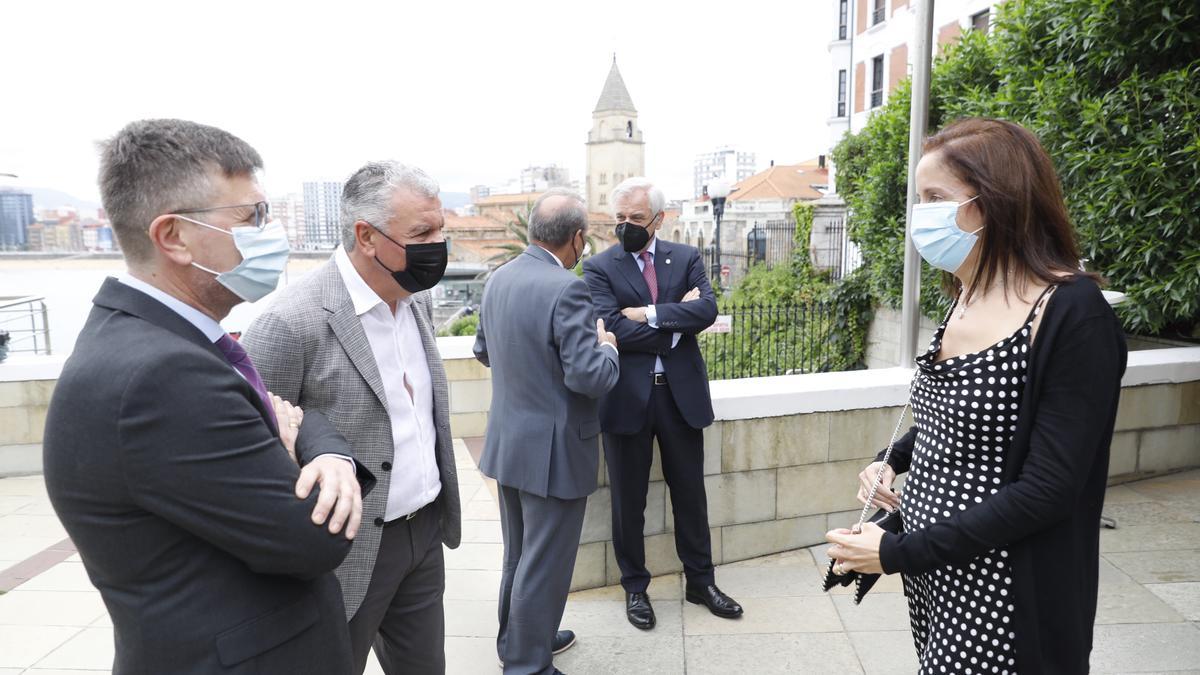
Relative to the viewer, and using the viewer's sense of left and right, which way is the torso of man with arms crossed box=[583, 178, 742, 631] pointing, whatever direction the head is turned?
facing the viewer

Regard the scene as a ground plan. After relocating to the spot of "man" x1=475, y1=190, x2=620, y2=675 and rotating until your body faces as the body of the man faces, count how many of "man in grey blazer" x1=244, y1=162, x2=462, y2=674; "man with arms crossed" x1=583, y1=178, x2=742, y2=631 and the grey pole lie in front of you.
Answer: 2

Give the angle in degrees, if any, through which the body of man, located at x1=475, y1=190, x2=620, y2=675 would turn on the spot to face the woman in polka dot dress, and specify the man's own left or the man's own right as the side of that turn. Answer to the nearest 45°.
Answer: approximately 90° to the man's own right

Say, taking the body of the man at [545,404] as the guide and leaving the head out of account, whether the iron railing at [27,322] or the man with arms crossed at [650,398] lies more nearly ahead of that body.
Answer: the man with arms crossed

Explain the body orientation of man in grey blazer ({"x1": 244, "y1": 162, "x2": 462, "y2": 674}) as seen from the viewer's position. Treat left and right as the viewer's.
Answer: facing the viewer and to the right of the viewer

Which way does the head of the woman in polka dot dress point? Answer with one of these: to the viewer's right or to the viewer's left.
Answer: to the viewer's left

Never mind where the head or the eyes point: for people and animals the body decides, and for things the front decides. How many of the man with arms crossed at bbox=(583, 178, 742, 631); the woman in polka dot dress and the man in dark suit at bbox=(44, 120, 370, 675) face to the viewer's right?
1

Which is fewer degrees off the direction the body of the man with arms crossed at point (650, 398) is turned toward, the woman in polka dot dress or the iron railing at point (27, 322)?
the woman in polka dot dress

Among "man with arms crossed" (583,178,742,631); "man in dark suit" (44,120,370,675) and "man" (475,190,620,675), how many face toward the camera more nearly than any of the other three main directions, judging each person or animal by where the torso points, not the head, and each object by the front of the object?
1

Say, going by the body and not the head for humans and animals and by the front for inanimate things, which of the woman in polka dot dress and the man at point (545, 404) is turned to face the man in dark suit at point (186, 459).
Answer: the woman in polka dot dress

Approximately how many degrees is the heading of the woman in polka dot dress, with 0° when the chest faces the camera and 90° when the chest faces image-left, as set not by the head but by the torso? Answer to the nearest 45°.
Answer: approximately 45°

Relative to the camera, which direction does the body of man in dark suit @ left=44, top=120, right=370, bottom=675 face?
to the viewer's right

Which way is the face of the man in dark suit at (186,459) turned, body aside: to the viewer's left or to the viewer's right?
to the viewer's right

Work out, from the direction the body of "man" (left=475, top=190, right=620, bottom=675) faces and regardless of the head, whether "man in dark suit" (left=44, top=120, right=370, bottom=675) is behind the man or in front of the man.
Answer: behind

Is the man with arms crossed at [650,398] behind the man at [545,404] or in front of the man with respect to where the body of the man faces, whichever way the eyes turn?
in front

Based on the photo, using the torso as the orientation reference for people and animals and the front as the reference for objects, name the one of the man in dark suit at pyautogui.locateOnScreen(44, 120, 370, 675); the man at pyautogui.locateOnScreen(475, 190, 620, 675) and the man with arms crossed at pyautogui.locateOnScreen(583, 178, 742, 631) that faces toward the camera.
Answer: the man with arms crossed

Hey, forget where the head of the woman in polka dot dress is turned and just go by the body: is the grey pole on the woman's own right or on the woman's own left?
on the woman's own right

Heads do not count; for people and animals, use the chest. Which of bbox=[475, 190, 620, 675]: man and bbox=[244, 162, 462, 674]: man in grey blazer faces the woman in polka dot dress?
the man in grey blazer

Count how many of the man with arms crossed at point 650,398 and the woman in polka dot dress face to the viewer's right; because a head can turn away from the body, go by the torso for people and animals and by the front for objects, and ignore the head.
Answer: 0

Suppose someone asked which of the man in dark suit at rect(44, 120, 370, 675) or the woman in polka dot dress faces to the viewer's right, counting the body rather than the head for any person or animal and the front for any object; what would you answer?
the man in dark suit
